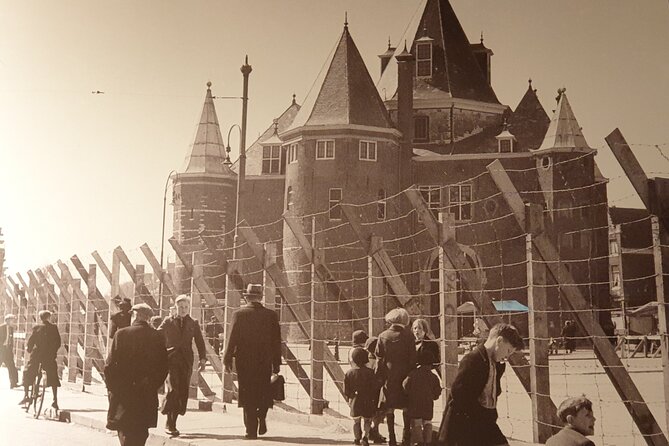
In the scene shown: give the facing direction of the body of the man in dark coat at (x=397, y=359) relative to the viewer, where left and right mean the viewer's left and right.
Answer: facing away from the viewer
